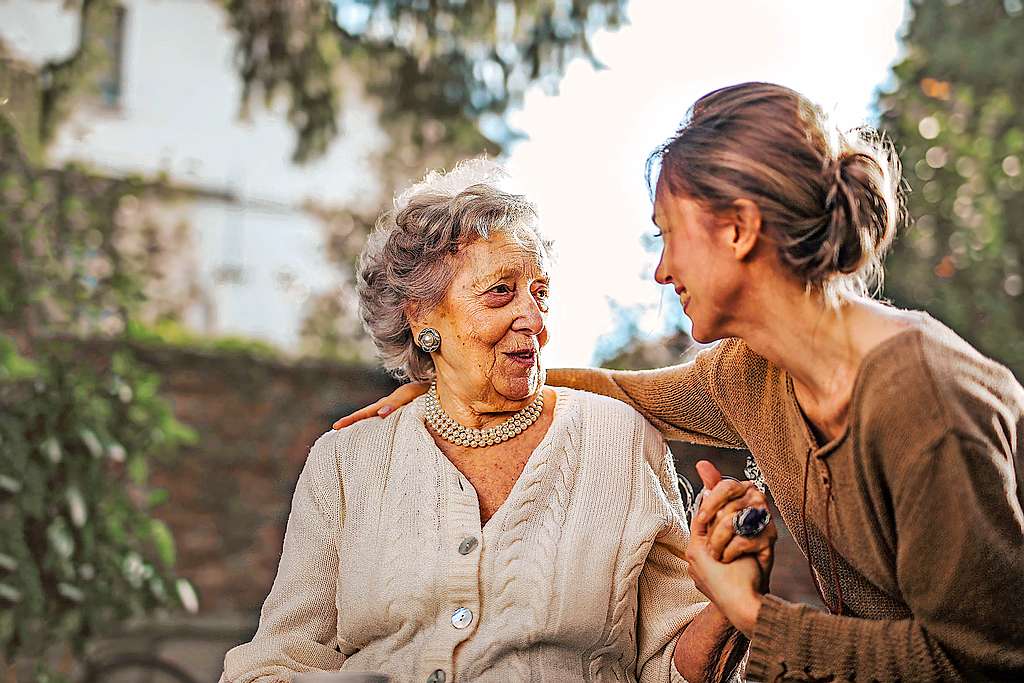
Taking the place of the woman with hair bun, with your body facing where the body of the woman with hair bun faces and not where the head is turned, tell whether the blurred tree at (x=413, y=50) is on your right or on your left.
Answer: on your right

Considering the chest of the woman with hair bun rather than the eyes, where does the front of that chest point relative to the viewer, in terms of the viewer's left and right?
facing the viewer and to the left of the viewer

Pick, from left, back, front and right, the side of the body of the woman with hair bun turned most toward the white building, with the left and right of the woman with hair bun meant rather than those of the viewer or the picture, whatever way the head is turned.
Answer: right

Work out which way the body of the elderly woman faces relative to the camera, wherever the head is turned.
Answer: toward the camera

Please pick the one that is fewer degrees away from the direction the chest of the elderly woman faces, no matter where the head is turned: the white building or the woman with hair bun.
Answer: the woman with hair bun

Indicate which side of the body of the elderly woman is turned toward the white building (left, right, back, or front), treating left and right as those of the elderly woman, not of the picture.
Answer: back

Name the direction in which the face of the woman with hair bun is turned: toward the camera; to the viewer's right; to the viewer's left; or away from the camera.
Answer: to the viewer's left

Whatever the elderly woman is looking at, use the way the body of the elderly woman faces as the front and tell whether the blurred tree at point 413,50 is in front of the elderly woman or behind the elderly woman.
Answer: behind

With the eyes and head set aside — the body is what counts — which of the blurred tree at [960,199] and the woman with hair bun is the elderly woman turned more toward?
the woman with hair bun

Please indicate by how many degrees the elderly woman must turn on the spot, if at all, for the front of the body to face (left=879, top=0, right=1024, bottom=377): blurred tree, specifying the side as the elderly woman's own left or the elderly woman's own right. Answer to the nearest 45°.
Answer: approximately 135° to the elderly woman's own left

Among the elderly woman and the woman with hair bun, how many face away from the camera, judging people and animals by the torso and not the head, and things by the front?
0
